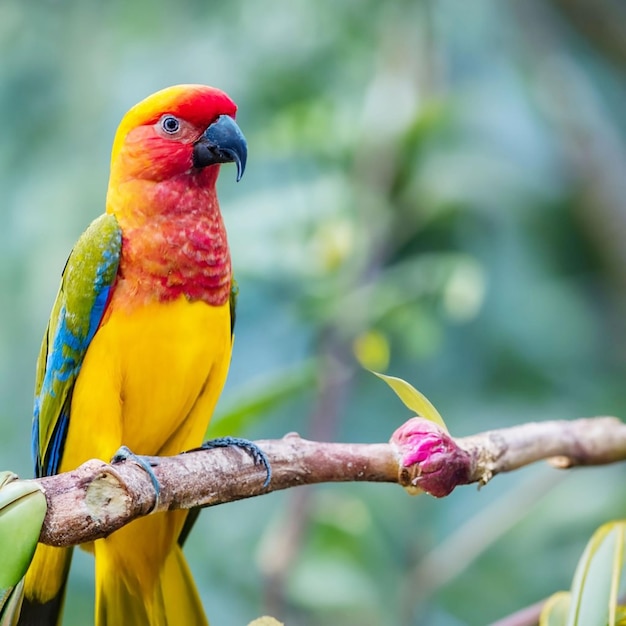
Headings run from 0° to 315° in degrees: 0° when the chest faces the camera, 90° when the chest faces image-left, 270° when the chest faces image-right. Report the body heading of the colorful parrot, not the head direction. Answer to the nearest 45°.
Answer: approximately 315°
